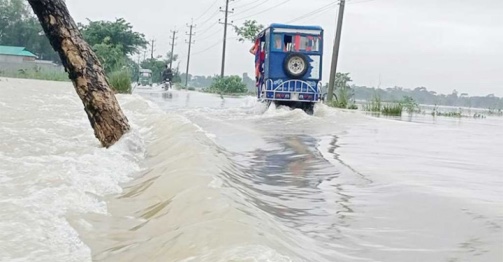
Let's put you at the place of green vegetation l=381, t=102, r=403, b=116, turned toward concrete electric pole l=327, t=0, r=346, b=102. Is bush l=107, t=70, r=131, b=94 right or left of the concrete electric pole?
left

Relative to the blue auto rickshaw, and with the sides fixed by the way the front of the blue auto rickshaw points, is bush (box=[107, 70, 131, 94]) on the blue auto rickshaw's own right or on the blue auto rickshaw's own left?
on the blue auto rickshaw's own left

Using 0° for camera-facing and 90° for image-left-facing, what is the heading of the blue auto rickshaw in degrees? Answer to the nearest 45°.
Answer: approximately 180°

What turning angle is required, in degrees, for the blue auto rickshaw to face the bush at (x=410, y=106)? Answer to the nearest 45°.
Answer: approximately 45° to its right

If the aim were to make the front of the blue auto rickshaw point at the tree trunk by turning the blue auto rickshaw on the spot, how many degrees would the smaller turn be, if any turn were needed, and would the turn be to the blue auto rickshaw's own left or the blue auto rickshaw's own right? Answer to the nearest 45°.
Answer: approximately 180°
